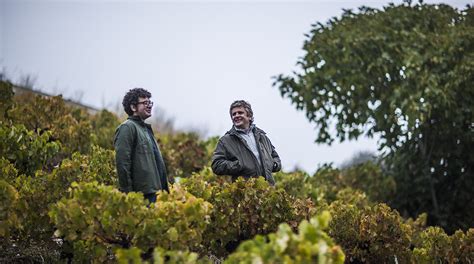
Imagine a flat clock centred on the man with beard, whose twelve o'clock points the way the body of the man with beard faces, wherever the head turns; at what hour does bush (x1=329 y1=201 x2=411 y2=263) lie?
The bush is roughly at 10 o'clock from the man with beard.

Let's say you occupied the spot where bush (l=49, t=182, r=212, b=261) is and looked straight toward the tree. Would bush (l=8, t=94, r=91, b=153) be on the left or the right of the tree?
left

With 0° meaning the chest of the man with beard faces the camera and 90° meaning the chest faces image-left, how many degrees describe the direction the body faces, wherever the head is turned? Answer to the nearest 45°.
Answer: approximately 315°

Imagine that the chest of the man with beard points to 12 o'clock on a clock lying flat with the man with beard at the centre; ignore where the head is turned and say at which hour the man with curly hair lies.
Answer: The man with curly hair is roughly at 3 o'clock from the man with beard.

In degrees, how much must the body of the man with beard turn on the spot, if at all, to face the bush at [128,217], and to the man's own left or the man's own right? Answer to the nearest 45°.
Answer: approximately 90° to the man's own right

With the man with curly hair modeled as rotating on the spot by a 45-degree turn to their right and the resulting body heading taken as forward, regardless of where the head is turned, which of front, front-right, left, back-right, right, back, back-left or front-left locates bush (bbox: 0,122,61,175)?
back-right

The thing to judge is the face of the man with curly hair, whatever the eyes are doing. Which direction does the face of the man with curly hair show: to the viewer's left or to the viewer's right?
to the viewer's right
